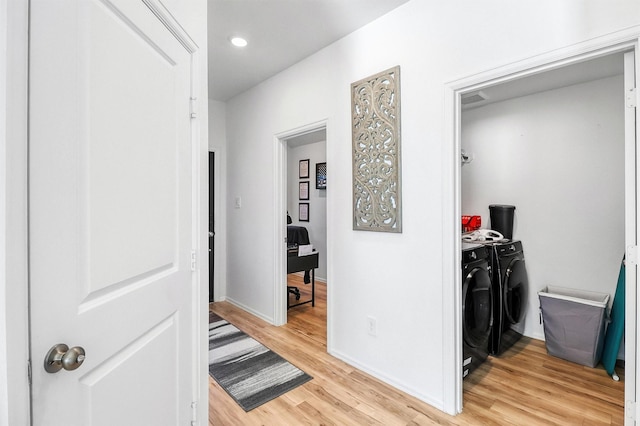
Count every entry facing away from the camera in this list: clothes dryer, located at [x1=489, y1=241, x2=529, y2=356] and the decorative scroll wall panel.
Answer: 0

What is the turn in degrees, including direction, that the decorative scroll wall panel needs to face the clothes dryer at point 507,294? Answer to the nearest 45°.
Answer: approximately 180°

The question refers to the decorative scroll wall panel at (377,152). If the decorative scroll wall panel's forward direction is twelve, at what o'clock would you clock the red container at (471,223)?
The red container is roughly at 6 o'clock from the decorative scroll wall panel.

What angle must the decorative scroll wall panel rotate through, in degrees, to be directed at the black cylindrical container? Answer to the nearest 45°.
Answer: approximately 180°

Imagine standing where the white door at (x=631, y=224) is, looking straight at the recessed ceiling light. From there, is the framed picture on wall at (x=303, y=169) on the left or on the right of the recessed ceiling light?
right

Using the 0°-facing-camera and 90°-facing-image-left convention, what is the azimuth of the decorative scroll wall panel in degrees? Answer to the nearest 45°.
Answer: approximately 45°

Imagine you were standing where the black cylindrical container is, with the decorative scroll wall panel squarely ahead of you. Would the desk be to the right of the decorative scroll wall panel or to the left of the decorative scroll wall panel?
right

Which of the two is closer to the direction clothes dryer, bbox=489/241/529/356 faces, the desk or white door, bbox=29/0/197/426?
the white door
